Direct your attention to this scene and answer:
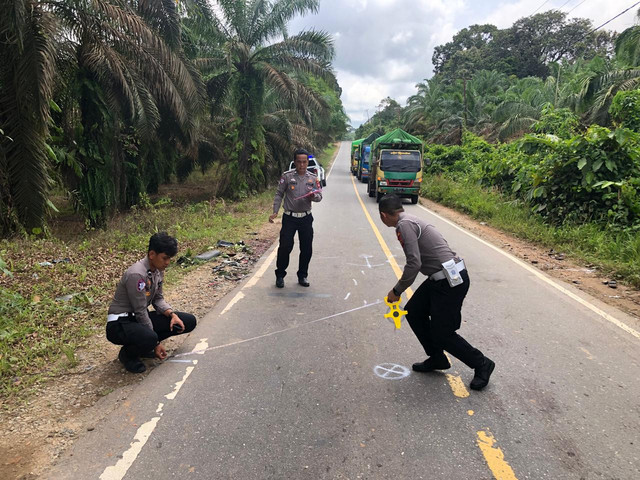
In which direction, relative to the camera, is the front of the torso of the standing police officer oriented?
toward the camera

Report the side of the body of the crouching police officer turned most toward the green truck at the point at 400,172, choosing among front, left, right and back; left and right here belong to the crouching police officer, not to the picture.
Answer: left

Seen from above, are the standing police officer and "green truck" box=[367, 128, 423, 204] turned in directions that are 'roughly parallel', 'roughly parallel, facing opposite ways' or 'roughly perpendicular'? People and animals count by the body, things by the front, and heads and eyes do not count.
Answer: roughly parallel

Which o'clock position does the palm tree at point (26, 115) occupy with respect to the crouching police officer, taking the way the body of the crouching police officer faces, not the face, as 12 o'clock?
The palm tree is roughly at 7 o'clock from the crouching police officer.

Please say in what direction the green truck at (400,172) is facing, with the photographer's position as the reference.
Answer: facing the viewer

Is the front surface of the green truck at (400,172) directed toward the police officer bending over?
yes

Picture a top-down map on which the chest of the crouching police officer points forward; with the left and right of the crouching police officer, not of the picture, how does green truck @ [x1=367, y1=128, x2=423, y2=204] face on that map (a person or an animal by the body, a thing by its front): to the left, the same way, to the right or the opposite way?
to the right

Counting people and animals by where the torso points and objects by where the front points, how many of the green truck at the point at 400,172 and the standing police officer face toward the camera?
2

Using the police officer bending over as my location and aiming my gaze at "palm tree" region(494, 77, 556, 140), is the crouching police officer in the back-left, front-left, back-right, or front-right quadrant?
back-left

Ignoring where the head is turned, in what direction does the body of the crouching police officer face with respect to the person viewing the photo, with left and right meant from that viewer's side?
facing the viewer and to the right of the viewer

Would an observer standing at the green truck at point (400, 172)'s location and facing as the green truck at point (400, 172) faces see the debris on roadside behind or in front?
in front

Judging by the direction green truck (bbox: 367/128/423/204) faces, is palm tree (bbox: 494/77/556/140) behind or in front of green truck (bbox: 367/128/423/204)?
behind

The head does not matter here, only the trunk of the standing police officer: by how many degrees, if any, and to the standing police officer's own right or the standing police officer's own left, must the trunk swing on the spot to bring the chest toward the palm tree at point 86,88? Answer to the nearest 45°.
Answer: approximately 135° to the standing police officer's own right

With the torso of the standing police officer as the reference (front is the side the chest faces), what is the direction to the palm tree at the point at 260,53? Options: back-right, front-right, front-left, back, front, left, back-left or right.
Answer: back
